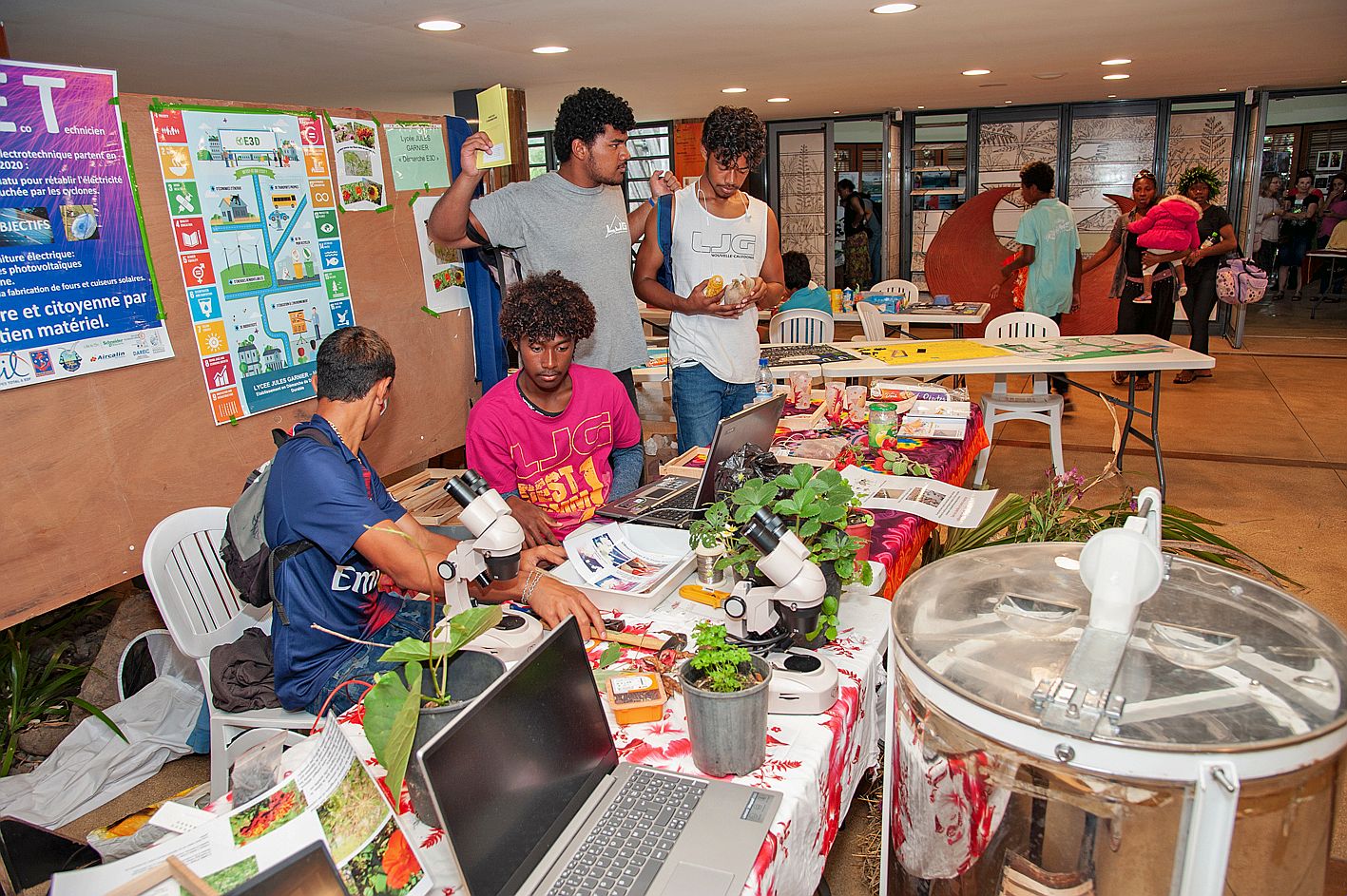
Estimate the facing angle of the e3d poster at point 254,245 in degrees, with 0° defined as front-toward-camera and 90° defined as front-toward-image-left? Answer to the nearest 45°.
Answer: approximately 315°

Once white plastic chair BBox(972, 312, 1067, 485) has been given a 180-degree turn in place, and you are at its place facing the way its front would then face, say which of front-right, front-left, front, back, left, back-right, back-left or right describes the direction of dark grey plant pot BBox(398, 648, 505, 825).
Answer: back

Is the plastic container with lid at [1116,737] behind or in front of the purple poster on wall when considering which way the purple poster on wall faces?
in front

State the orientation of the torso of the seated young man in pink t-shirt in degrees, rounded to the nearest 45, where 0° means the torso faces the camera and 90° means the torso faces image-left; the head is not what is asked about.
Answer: approximately 0°

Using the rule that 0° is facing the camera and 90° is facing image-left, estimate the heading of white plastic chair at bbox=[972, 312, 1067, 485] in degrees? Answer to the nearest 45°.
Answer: approximately 0°

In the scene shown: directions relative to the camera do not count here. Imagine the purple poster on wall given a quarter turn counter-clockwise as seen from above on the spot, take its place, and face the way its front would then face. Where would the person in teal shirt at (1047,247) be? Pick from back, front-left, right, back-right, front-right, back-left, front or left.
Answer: front-right

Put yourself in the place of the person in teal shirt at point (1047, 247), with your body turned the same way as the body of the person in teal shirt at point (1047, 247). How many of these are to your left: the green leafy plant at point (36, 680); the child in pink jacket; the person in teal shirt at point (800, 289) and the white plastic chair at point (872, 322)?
3

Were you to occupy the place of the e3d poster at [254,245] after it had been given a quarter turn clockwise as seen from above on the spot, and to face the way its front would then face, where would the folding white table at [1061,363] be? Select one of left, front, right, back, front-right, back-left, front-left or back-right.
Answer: back-left

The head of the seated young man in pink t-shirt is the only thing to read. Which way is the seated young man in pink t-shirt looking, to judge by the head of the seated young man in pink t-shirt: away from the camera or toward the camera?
toward the camera

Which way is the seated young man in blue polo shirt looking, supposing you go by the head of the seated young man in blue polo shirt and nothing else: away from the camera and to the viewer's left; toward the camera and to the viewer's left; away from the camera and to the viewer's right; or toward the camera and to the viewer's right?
away from the camera and to the viewer's right

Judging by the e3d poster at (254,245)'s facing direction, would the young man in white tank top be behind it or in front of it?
in front

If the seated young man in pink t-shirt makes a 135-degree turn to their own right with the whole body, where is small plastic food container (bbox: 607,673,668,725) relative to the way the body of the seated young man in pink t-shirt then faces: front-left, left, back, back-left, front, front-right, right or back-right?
back-left

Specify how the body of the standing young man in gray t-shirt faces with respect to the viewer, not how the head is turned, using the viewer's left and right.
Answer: facing the viewer and to the right of the viewer
